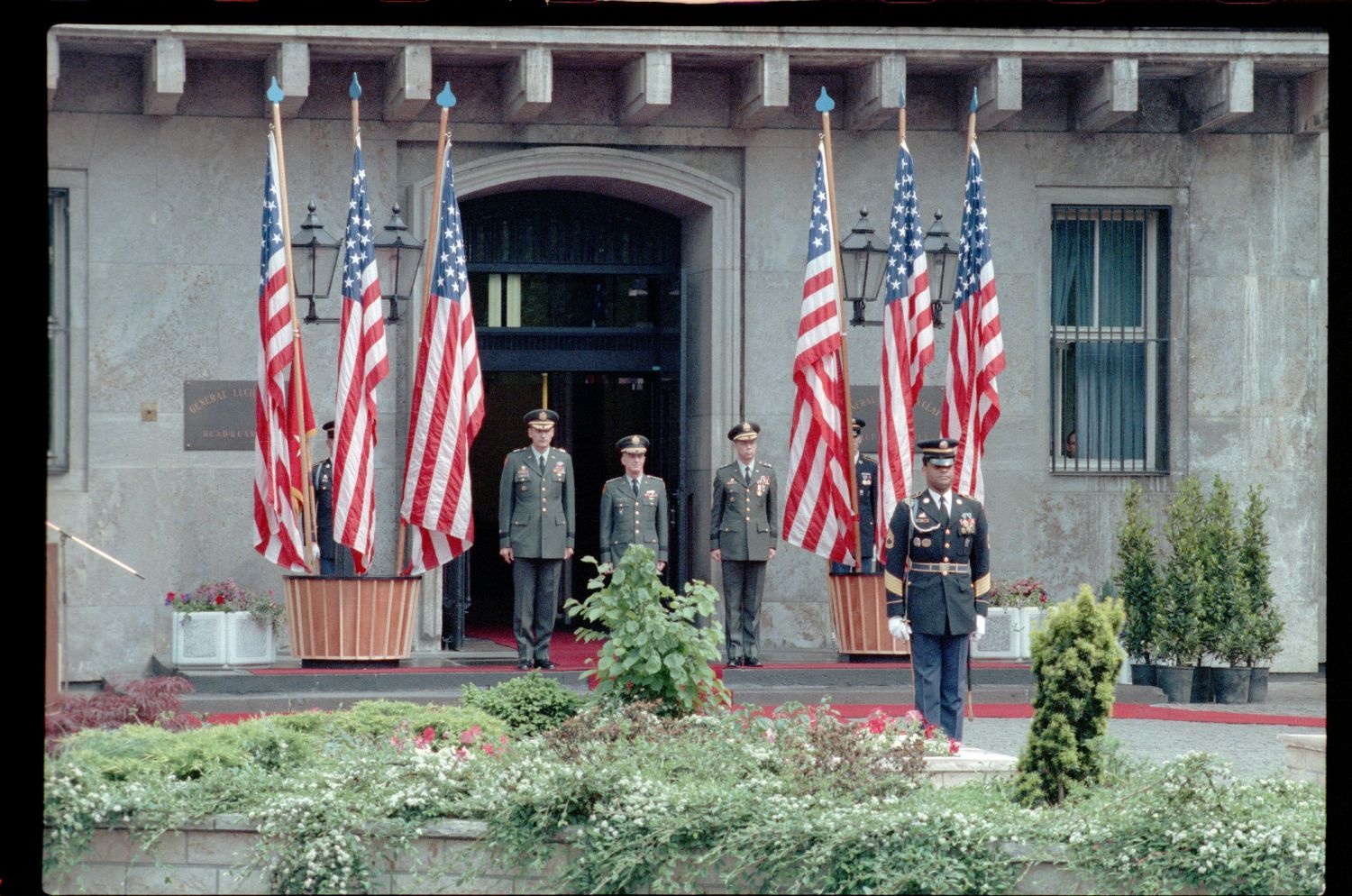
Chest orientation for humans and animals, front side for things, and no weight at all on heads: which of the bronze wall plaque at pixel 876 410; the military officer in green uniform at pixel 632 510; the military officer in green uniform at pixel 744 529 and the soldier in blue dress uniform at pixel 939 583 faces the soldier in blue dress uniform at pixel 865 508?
the bronze wall plaque

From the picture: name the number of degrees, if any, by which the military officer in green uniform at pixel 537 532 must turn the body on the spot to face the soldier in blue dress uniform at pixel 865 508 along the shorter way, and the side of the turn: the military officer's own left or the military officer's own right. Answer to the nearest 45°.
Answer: approximately 90° to the military officer's own left

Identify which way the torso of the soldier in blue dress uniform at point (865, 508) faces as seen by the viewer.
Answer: toward the camera

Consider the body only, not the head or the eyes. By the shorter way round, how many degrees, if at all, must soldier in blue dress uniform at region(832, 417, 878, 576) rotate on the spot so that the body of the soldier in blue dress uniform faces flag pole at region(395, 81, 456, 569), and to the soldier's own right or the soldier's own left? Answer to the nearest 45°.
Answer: approximately 90° to the soldier's own right

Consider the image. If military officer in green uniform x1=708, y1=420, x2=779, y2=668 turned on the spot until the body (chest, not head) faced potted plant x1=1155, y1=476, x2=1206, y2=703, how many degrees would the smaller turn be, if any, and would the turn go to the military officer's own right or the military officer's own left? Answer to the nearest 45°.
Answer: approximately 90° to the military officer's own left

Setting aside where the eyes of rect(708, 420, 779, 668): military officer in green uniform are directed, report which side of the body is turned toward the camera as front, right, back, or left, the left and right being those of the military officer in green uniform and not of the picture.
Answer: front

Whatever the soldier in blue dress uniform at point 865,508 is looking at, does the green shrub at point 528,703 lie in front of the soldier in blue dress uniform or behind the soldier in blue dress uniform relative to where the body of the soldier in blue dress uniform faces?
in front

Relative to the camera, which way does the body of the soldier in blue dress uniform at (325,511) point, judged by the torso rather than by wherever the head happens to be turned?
toward the camera

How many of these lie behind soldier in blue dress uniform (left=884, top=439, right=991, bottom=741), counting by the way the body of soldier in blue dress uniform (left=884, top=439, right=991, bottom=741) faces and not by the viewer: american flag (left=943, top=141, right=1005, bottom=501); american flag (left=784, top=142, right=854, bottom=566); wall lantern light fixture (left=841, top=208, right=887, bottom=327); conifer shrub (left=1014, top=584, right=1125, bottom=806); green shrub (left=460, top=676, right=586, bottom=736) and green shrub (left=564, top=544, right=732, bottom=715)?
3
